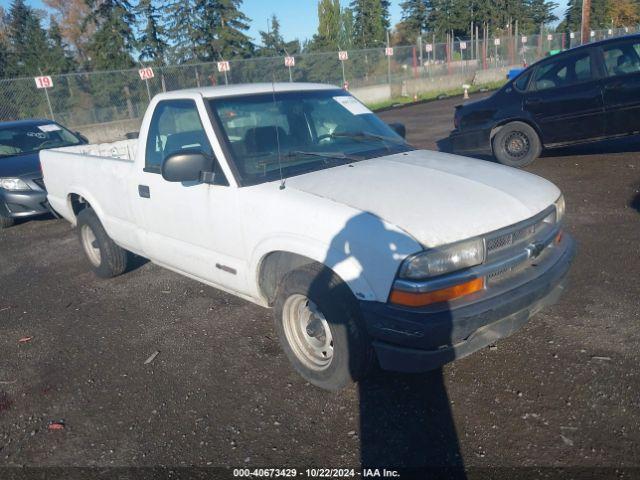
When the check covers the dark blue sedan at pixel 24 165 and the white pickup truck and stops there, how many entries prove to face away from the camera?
0

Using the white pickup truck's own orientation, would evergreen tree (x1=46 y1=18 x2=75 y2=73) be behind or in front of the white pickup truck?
behind

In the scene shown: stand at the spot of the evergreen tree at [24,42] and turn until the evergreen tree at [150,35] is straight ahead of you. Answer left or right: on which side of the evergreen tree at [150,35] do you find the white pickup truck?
right

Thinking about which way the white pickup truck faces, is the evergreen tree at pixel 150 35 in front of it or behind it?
behind

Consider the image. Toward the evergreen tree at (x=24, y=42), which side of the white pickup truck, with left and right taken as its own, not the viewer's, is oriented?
back

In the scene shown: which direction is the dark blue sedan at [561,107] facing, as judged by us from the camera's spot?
facing to the right of the viewer

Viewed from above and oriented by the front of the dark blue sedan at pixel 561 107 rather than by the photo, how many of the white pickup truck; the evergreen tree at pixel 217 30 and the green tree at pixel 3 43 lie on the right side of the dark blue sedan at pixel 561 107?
1

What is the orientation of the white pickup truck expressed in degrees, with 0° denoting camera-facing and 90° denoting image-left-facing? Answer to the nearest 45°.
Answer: approximately 315°

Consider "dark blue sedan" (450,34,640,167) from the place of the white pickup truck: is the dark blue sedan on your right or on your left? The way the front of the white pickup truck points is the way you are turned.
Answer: on your left

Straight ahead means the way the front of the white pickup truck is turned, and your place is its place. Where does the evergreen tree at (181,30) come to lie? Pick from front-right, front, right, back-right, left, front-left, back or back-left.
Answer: back-left
